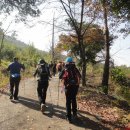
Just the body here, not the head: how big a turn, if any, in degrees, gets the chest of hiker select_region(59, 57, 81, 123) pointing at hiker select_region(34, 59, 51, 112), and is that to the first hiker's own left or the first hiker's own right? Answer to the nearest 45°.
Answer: approximately 45° to the first hiker's own left

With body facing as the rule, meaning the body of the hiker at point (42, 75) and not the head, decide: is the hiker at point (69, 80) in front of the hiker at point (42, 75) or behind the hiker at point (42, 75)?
behind

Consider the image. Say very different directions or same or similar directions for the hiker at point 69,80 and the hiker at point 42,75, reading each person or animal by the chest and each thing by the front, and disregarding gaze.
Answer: same or similar directions

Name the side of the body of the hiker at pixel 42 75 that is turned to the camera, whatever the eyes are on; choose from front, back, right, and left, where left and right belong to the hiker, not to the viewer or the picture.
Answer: back

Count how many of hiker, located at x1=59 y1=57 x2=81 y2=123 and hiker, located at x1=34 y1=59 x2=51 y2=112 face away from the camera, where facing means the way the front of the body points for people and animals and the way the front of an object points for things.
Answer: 2

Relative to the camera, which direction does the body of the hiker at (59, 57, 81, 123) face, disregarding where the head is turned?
away from the camera
